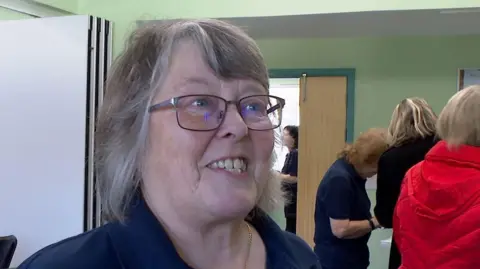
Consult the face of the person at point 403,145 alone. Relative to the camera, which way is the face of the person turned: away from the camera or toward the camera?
away from the camera

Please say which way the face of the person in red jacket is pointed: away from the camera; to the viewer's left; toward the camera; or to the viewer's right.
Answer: away from the camera

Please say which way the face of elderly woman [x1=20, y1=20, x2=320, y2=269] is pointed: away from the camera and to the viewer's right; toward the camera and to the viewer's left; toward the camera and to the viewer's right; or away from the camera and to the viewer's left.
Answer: toward the camera and to the viewer's right

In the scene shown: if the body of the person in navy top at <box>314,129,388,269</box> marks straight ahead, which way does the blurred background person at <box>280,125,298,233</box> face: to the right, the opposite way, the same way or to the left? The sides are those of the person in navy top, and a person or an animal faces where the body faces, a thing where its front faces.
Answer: the opposite way

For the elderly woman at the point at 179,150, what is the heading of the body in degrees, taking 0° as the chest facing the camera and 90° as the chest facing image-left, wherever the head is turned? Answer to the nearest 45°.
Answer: approximately 315°

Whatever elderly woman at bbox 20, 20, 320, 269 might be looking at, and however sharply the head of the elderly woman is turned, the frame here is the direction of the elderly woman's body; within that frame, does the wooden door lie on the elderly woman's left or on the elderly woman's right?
on the elderly woman's left
